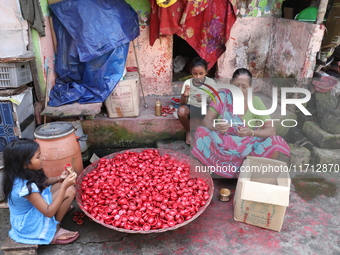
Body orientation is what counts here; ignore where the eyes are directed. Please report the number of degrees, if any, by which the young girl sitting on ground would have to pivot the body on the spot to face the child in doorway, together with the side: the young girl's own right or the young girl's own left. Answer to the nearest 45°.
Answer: approximately 45° to the young girl's own left

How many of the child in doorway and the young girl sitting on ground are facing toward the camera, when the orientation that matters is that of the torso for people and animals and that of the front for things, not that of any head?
1

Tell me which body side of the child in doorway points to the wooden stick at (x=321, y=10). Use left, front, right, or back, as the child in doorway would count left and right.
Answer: left

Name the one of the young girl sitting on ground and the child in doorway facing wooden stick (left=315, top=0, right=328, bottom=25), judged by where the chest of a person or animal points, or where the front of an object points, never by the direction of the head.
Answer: the young girl sitting on ground

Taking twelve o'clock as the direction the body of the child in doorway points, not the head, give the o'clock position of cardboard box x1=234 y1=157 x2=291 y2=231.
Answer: The cardboard box is roughly at 11 o'clock from the child in doorway.

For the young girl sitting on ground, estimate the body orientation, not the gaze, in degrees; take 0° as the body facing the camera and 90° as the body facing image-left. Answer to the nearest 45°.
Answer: approximately 270°

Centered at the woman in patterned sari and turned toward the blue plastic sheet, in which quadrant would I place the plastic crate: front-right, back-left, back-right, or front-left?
front-left

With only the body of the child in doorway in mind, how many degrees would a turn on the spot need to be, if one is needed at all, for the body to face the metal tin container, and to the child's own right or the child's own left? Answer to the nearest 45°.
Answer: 0° — they already face it

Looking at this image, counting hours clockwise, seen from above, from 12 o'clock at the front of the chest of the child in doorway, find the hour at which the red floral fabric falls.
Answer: The red floral fabric is roughly at 6 o'clock from the child in doorway.

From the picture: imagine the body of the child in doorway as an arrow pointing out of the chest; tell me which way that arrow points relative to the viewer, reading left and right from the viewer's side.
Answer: facing the viewer

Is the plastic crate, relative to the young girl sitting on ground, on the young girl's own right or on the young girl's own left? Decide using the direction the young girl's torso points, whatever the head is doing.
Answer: on the young girl's own left

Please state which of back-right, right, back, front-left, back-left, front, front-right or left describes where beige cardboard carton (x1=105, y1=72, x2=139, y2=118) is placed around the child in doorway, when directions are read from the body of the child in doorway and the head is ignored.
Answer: right

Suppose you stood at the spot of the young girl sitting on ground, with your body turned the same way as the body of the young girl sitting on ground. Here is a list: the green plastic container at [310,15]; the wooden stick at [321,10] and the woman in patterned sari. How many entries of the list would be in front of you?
3
